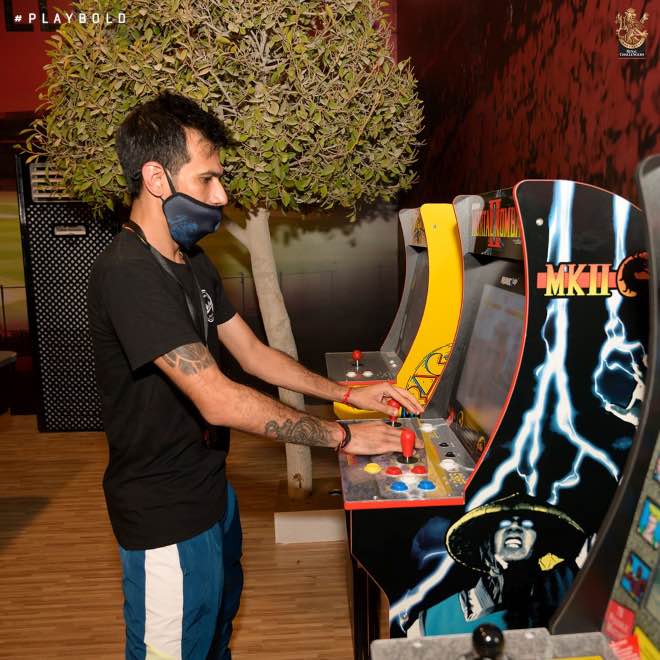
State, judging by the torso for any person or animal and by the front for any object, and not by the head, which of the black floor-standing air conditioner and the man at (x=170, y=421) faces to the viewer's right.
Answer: the man

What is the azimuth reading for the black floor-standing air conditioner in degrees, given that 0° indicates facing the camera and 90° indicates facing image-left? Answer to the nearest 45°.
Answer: approximately 0°

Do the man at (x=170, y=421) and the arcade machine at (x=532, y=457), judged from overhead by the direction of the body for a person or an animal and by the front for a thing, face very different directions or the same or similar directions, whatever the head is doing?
very different directions

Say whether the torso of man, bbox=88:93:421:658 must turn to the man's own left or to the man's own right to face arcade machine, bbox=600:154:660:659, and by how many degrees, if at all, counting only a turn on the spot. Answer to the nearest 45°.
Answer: approximately 45° to the man's own right

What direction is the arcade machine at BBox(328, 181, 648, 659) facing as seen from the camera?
to the viewer's left

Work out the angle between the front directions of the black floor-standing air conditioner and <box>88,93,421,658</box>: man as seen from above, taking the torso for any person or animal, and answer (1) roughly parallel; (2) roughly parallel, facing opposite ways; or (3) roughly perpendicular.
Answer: roughly perpendicular

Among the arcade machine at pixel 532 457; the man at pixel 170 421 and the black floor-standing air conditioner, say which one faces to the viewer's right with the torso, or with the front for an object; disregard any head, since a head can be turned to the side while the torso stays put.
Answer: the man

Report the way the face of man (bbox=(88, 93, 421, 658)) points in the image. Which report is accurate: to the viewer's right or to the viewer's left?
to the viewer's right
